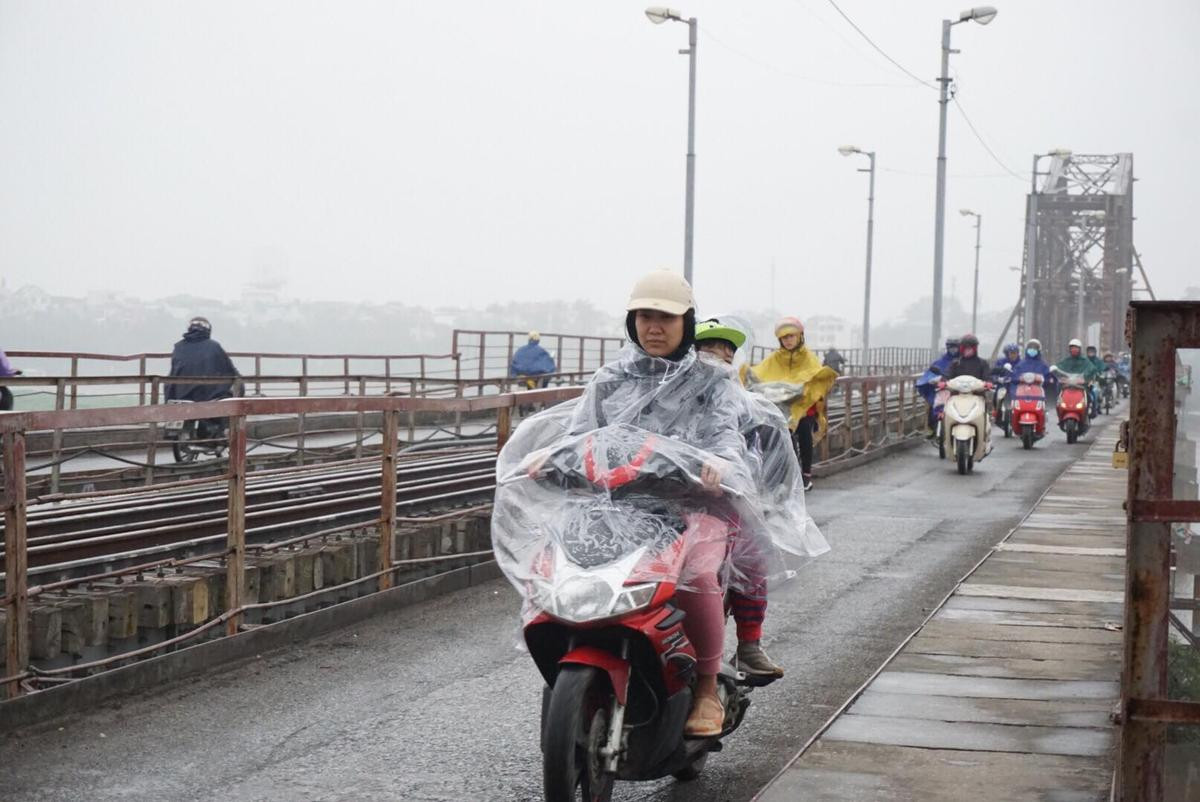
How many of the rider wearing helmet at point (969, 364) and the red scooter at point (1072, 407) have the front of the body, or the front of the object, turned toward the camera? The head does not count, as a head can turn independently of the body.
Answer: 2

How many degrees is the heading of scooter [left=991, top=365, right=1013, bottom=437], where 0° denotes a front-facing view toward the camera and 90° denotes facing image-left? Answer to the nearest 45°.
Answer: approximately 0°

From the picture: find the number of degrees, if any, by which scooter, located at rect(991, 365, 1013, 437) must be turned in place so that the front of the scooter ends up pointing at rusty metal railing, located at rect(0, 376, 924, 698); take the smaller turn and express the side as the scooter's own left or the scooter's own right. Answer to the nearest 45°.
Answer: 0° — it already faces it

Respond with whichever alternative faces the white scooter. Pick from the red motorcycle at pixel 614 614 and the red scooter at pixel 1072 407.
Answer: the red scooter

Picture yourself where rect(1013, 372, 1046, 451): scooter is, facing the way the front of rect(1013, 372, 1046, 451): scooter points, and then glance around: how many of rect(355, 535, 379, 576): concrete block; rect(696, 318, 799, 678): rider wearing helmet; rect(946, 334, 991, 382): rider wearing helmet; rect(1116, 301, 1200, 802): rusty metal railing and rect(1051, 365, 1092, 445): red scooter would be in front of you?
4

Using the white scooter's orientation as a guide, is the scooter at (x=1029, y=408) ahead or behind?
behind

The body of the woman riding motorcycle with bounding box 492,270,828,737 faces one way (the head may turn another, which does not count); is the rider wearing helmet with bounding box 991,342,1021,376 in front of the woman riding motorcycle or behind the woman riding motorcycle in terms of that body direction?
behind

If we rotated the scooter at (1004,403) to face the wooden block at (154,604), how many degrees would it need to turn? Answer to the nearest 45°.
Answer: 0° — it already faces it

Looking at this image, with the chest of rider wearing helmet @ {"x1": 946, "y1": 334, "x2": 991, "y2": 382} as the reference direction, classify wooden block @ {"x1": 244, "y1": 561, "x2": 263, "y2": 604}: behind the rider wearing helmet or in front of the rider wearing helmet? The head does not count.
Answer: in front

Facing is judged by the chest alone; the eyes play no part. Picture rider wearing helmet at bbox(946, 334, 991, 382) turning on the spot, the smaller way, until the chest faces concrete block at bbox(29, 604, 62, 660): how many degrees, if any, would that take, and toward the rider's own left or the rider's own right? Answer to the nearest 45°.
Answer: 0° — they already face it

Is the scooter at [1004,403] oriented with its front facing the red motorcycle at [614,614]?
yes

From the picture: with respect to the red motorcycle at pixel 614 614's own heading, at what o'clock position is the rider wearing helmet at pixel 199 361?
The rider wearing helmet is roughly at 4 o'clock from the red motorcycle.
